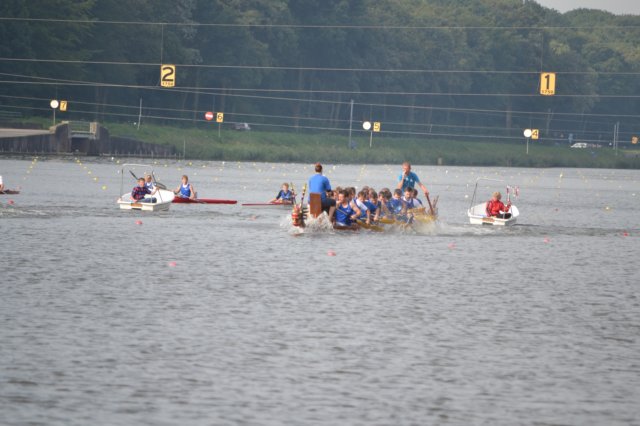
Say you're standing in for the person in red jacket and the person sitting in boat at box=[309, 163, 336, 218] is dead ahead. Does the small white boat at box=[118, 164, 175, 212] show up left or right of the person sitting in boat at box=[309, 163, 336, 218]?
right

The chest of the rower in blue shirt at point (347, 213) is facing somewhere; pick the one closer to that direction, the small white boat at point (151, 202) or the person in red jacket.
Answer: the small white boat

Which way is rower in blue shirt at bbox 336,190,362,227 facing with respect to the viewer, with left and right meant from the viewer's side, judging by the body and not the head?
facing the viewer and to the left of the viewer

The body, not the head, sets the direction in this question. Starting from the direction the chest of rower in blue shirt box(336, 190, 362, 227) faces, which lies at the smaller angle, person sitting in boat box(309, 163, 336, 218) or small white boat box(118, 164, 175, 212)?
the person sitting in boat

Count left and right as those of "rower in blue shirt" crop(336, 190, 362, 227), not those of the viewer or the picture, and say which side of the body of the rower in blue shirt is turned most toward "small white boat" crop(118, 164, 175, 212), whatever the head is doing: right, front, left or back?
right

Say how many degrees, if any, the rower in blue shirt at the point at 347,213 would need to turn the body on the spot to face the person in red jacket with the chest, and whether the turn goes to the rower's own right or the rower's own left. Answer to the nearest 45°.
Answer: approximately 180°

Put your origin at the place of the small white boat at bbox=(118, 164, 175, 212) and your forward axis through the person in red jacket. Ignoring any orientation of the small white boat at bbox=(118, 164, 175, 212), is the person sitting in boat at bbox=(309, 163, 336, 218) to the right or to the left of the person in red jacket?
right

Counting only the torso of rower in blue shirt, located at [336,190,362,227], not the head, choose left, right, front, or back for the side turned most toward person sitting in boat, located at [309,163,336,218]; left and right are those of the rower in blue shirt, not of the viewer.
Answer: front
